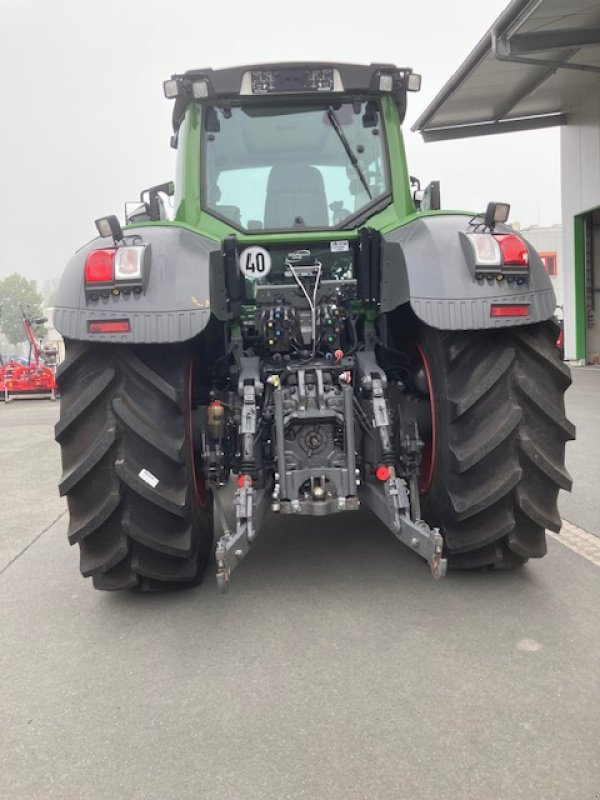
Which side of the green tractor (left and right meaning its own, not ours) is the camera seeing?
back
